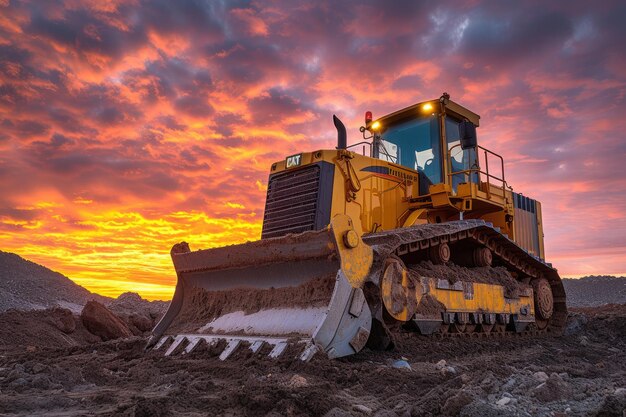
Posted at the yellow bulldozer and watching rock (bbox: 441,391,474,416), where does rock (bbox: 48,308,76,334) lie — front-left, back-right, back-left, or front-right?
back-right

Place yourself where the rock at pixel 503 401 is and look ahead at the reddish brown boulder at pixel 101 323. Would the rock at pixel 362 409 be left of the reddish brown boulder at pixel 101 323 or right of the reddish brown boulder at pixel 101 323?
left

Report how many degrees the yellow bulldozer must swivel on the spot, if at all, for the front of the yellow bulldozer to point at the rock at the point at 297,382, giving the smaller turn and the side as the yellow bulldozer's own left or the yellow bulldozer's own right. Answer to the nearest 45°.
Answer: approximately 45° to the yellow bulldozer's own left

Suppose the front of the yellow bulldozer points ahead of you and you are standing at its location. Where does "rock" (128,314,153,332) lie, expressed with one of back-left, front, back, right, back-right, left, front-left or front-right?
right

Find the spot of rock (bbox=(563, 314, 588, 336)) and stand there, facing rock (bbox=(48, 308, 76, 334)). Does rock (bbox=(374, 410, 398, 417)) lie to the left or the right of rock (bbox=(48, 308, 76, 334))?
left

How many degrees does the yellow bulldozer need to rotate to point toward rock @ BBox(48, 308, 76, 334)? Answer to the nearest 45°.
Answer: approximately 90° to its right

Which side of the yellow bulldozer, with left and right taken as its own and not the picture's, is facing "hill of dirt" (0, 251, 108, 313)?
right

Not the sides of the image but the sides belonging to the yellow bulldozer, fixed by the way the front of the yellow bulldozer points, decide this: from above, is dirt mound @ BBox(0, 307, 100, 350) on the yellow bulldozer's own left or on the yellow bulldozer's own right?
on the yellow bulldozer's own right

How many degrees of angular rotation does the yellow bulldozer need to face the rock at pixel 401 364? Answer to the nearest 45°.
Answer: approximately 45° to its left

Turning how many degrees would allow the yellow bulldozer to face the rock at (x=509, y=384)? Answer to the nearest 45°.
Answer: approximately 45° to its left

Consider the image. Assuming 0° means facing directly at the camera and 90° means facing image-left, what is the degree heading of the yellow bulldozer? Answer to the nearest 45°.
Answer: approximately 45°
